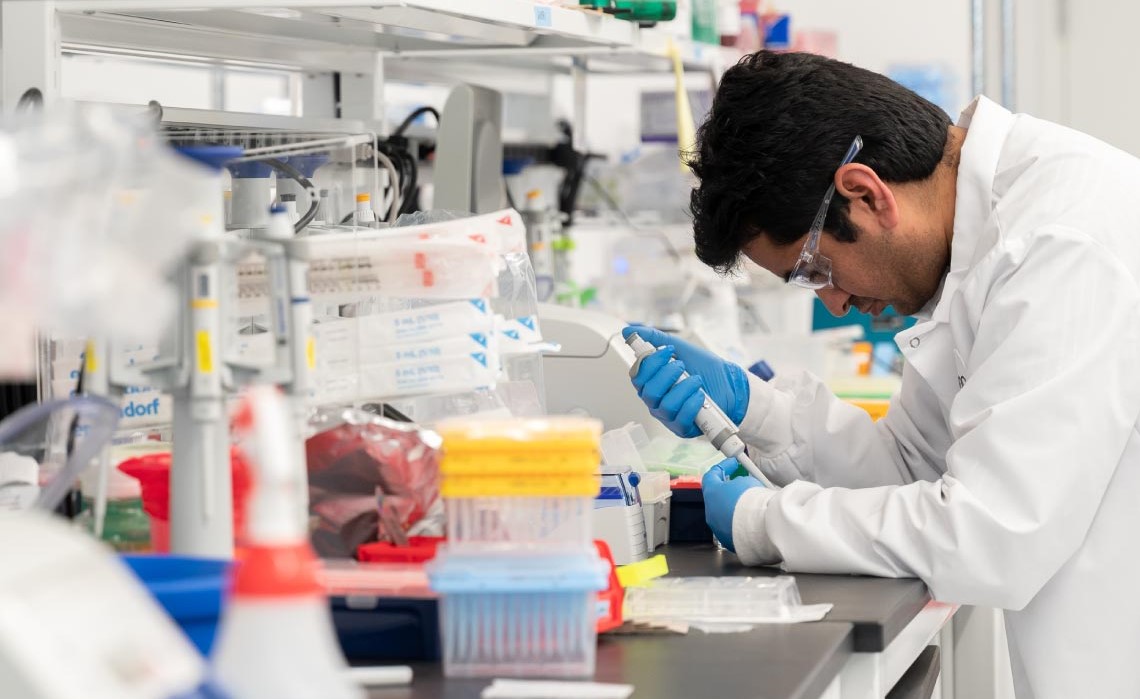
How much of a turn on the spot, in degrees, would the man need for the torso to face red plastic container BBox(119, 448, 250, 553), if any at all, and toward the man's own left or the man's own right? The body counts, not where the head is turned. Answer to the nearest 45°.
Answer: approximately 45° to the man's own left

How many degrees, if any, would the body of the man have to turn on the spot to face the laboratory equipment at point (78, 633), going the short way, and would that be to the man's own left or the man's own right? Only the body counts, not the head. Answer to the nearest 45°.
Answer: approximately 45° to the man's own left

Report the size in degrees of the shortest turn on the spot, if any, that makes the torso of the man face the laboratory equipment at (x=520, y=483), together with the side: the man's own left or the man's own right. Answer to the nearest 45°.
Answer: approximately 45° to the man's own left

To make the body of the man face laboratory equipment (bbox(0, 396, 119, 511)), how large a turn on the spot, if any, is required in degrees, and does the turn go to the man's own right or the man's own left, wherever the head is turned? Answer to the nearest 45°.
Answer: approximately 45° to the man's own left

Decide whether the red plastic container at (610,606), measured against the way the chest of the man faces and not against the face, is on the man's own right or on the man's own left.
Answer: on the man's own left

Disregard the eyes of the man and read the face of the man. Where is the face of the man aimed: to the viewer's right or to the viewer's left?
to the viewer's left

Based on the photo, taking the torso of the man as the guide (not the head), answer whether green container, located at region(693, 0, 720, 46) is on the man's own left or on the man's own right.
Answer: on the man's own right

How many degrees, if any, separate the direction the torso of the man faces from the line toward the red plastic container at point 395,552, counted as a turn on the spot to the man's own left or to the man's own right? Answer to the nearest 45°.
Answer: approximately 45° to the man's own left

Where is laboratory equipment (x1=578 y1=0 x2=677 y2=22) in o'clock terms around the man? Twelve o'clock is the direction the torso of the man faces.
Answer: The laboratory equipment is roughly at 2 o'clock from the man.

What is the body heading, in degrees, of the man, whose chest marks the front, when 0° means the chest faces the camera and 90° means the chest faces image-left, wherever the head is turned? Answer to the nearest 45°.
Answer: approximately 90°

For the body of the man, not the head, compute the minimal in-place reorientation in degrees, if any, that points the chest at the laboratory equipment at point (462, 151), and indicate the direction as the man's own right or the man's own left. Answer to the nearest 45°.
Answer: approximately 45° to the man's own right

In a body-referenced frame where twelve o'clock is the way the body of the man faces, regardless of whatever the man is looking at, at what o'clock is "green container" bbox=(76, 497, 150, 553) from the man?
The green container is roughly at 11 o'clock from the man.

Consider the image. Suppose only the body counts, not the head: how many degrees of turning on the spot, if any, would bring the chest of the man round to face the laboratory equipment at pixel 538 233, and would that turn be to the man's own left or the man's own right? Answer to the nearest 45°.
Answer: approximately 45° to the man's own right
